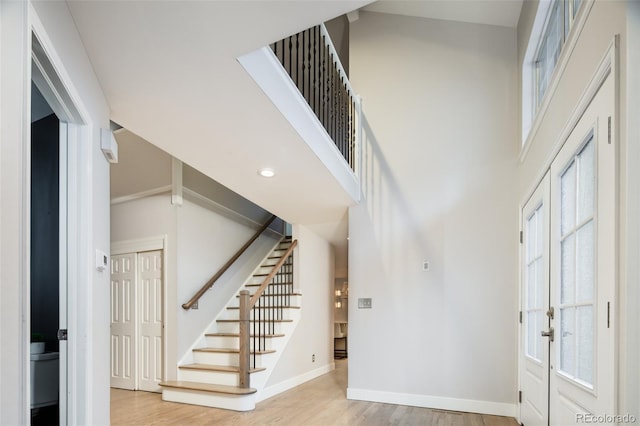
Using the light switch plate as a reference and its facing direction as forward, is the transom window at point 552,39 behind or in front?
in front

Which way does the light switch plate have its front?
toward the camera

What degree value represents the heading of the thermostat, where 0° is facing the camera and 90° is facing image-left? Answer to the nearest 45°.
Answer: approximately 315°

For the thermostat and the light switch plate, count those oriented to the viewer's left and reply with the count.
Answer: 0
